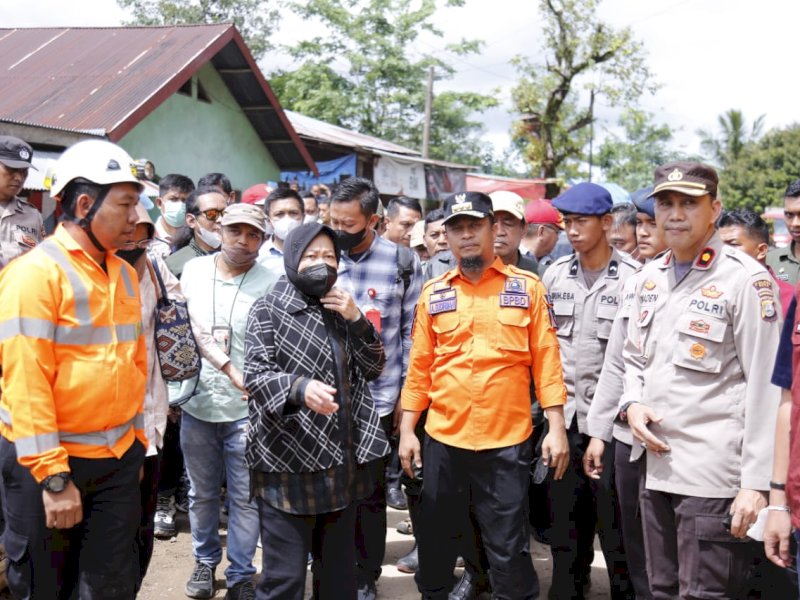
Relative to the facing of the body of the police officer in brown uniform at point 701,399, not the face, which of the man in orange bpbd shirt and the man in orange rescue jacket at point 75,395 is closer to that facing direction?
the man in orange rescue jacket

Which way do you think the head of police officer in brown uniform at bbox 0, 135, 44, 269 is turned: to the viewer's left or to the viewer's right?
to the viewer's right

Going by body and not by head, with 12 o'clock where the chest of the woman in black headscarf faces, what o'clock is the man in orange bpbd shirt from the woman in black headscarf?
The man in orange bpbd shirt is roughly at 10 o'clock from the woman in black headscarf.

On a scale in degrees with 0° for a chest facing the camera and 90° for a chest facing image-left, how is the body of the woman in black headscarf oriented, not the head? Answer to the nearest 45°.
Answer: approximately 315°

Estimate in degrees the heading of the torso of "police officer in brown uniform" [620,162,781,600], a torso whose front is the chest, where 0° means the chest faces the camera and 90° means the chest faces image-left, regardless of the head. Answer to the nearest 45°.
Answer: approximately 45°

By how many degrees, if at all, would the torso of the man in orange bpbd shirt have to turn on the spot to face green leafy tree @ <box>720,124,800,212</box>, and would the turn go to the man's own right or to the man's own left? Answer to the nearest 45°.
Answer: approximately 180°

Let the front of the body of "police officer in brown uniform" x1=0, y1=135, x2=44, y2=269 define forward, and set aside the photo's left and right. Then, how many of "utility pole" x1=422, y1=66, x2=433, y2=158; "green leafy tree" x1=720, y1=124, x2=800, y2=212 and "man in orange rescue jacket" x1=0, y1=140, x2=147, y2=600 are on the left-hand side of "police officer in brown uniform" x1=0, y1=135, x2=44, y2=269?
2
